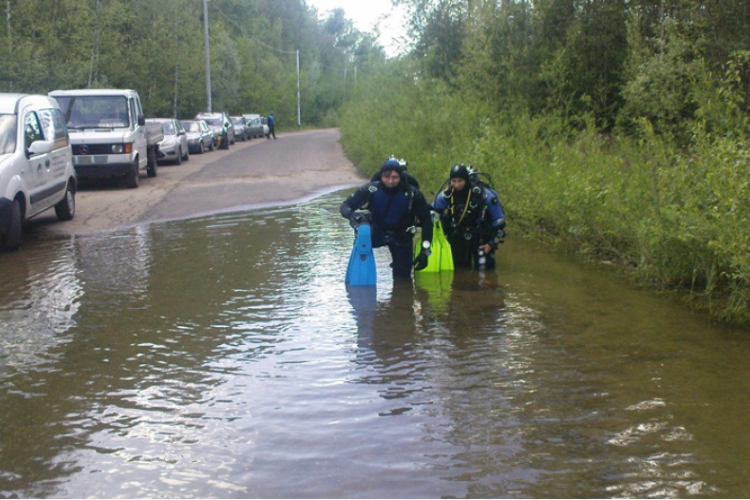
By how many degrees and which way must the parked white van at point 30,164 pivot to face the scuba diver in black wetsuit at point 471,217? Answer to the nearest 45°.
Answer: approximately 90° to its left

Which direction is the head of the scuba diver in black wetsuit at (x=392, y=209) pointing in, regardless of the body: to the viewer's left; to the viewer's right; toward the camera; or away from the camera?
toward the camera

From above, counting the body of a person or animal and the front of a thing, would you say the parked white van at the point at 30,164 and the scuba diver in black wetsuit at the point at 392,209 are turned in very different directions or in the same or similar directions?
same or similar directions

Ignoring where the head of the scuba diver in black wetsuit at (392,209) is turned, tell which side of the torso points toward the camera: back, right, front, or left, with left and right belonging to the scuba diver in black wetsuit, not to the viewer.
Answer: front

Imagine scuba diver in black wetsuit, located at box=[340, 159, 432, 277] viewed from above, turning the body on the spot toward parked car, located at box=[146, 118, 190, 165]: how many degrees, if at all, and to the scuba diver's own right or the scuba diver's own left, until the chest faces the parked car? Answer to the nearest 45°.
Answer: approximately 180°

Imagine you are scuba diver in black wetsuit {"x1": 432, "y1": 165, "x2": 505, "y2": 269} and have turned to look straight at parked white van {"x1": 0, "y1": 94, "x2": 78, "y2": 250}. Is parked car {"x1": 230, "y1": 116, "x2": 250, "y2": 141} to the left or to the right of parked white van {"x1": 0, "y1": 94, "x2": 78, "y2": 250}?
right

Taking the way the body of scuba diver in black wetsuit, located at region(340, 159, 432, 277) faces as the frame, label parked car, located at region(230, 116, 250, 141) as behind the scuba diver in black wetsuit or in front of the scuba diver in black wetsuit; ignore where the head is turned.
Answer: behind

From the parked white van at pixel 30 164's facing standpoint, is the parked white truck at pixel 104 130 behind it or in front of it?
behind

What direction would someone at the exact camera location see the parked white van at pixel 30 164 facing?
facing the viewer and to the left of the viewer

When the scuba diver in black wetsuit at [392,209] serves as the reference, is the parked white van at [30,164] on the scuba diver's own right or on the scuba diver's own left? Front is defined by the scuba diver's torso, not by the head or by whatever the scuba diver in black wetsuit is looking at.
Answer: on the scuba diver's own right

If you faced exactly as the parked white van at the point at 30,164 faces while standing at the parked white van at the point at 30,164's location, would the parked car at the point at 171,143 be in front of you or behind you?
behind

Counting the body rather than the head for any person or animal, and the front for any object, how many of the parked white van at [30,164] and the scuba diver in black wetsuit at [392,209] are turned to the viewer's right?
0
